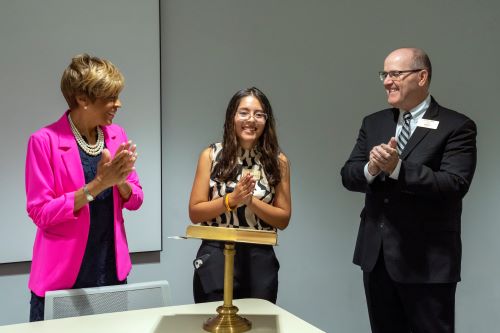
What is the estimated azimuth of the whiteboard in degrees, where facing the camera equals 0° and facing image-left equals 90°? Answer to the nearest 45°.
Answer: approximately 0°

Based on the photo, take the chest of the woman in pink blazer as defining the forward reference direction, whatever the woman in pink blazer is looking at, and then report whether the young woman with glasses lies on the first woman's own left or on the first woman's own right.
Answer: on the first woman's own left

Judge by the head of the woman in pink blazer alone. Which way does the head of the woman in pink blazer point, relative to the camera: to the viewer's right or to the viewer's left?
to the viewer's right

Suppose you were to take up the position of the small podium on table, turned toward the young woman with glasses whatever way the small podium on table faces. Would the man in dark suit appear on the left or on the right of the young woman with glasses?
right

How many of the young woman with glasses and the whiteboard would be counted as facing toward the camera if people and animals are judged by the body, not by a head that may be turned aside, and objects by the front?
2

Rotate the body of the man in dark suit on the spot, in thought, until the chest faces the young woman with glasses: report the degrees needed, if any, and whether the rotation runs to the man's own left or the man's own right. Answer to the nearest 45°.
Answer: approximately 45° to the man's own right

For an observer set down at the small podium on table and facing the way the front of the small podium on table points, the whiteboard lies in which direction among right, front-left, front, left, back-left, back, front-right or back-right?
back-right

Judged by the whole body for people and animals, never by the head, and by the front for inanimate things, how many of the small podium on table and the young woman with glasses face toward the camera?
2

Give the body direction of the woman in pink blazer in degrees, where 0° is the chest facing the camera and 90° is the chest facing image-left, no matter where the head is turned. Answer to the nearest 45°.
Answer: approximately 315°
